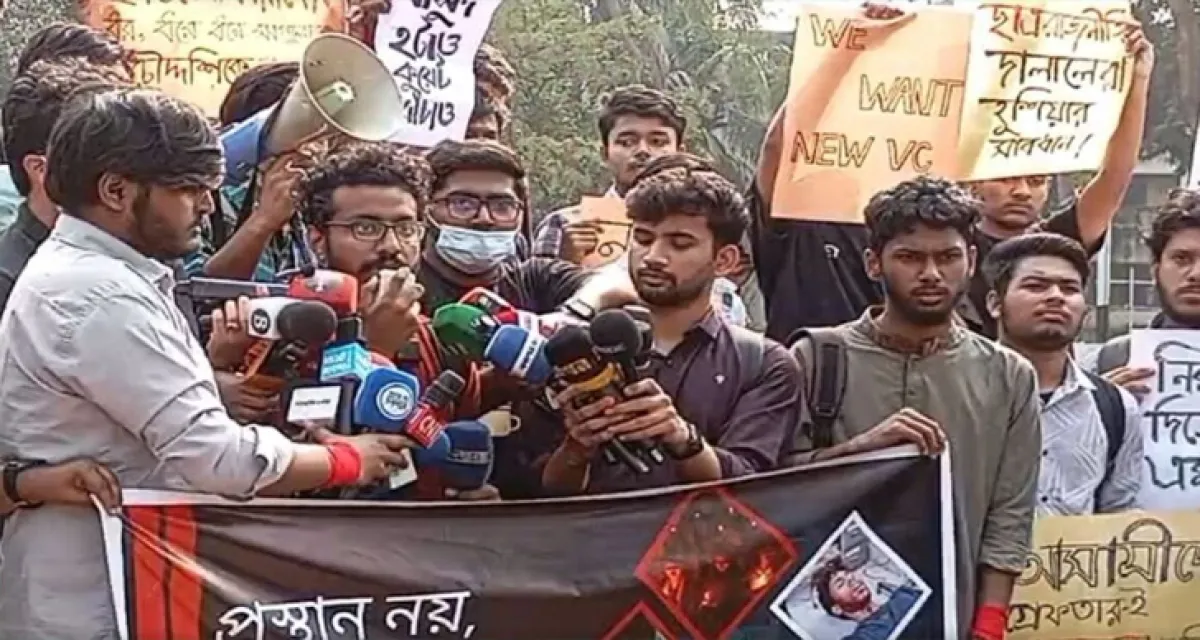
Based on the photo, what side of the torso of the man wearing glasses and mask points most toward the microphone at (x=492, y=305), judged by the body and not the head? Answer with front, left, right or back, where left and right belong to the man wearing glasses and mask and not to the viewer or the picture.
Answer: front

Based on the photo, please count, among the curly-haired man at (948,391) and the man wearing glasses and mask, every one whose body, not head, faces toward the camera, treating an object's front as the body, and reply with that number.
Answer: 2

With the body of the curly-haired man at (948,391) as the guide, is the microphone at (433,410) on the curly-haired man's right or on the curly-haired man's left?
on the curly-haired man's right

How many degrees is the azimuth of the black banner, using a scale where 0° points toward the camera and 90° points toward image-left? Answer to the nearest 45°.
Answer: approximately 0°

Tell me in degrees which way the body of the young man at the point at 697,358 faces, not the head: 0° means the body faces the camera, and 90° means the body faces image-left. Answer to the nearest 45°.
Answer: approximately 45°
